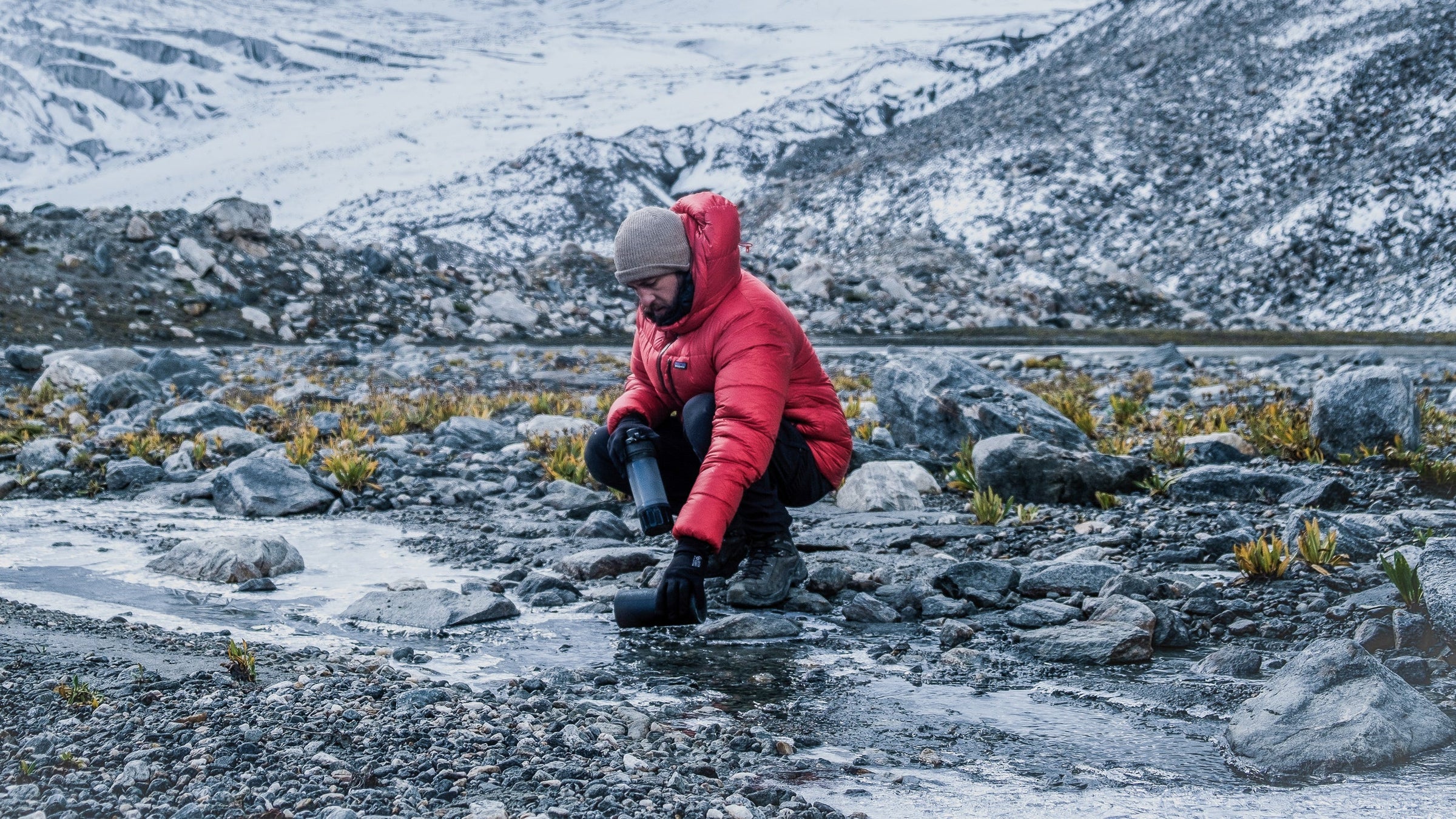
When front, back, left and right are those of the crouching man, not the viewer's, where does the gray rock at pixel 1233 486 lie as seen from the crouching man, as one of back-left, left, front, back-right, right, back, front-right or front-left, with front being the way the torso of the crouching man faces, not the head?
back

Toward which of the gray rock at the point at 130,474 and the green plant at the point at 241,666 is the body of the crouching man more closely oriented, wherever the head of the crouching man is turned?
the green plant

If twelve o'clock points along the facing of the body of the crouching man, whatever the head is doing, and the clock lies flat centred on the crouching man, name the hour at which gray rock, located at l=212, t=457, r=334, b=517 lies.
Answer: The gray rock is roughly at 3 o'clock from the crouching man.

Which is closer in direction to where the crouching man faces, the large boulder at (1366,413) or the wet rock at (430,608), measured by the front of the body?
the wet rock

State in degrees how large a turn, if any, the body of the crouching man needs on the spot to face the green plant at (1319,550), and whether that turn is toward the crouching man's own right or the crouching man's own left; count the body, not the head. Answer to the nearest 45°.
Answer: approximately 135° to the crouching man's own left

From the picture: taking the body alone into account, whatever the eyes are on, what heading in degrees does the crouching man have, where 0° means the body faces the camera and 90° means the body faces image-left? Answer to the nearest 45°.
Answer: approximately 45°

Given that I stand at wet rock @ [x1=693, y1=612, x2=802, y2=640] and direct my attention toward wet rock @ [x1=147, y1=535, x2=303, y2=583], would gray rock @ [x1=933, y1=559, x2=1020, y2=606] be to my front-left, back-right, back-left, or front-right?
back-right

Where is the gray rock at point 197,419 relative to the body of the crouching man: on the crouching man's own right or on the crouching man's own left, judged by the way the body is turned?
on the crouching man's own right

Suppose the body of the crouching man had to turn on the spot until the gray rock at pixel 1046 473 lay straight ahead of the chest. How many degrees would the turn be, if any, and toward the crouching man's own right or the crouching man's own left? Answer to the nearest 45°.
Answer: approximately 180°

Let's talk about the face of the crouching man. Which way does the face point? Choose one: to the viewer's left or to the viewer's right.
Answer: to the viewer's left

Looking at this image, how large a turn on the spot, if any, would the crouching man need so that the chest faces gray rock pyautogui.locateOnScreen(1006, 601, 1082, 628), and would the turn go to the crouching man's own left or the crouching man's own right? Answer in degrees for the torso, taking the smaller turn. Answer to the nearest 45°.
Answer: approximately 135° to the crouching man's own left

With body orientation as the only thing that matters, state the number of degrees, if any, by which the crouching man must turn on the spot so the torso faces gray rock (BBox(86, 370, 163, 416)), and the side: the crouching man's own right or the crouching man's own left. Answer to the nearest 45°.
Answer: approximately 90° to the crouching man's own right
